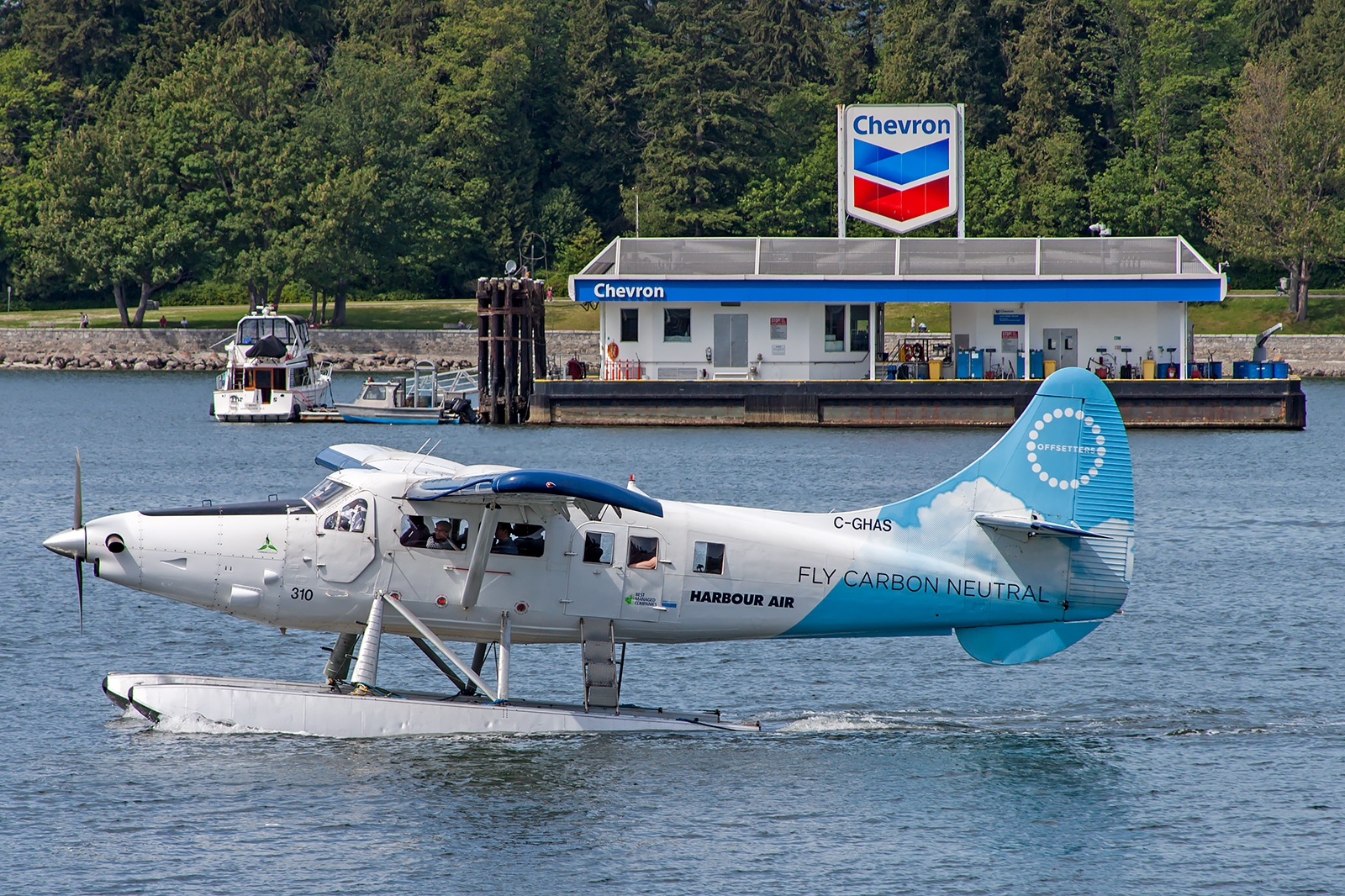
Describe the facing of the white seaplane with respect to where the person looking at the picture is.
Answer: facing to the left of the viewer

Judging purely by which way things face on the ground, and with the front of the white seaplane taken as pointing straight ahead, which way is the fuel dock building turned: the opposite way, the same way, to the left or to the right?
to the left

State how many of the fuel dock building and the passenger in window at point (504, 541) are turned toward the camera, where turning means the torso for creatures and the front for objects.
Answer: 1

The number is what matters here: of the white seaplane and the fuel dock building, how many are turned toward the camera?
1

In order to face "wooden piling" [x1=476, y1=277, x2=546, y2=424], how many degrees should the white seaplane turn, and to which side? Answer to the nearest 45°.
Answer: approximately 90° to its right

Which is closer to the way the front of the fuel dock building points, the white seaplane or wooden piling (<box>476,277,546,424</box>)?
the white seaplane

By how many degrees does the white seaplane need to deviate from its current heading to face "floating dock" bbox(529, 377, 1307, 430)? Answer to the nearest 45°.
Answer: approximately 90° to its right

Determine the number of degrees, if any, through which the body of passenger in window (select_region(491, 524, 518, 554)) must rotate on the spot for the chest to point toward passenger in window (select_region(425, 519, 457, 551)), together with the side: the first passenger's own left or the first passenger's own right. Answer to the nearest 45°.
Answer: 0° — they already face them

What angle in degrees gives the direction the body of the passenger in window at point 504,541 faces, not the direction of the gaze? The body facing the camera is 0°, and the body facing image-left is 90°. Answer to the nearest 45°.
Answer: approximately 90°

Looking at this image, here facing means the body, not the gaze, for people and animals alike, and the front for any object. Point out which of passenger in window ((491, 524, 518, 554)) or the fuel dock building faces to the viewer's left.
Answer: the passenger in window

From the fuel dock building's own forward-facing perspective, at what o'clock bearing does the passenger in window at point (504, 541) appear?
The passenger in window is roughly at 12 o'clock from the fuel dock building.

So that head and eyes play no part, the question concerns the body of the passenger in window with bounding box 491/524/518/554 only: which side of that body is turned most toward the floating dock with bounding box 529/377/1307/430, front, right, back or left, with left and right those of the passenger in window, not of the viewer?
right
